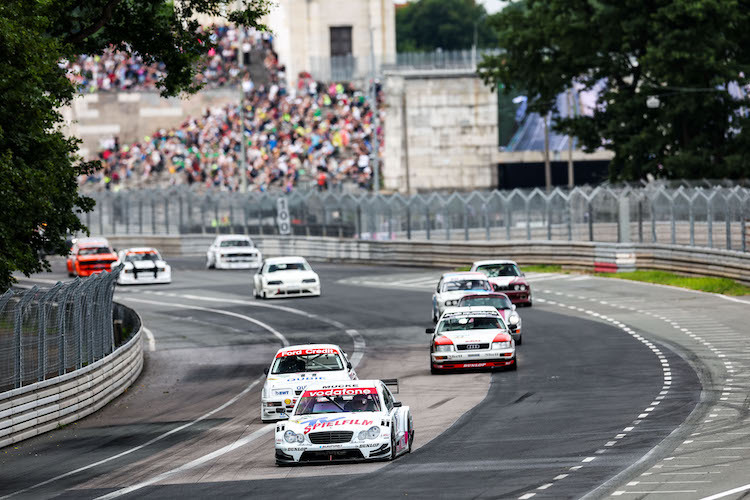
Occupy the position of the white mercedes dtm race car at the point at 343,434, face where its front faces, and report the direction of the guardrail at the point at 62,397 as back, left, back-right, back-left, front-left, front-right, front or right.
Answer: back-right

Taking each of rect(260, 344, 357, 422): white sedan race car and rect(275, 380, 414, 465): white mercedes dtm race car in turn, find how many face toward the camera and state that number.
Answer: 2

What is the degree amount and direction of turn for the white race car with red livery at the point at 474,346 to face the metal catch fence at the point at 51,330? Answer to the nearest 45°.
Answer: approximately 45° to its right

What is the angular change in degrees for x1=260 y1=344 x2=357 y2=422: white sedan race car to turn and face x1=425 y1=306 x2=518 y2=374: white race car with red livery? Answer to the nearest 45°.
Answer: approximately 135° to its left

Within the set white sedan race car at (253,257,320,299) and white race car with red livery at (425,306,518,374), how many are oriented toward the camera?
2

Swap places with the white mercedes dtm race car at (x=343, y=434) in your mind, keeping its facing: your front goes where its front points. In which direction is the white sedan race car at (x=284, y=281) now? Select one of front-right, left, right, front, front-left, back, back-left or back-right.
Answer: back

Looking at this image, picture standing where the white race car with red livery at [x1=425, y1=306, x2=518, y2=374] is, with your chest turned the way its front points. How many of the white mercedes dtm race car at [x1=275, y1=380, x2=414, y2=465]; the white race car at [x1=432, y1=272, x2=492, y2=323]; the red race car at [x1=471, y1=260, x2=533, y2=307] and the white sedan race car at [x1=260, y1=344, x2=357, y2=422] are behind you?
2

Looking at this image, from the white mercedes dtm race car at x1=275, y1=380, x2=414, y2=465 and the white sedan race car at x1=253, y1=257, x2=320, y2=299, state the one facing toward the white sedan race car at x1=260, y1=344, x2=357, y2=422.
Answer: the white sedan race car at x1=253, y1=257, x2=320, y2=299

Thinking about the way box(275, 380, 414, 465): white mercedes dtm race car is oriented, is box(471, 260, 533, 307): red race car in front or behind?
behind
